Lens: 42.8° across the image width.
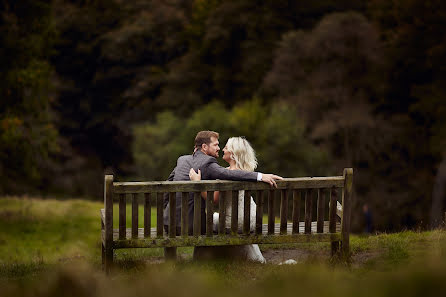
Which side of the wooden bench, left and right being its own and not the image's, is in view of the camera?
back

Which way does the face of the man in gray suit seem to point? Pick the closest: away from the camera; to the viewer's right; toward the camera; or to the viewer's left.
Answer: to the viewer's right
